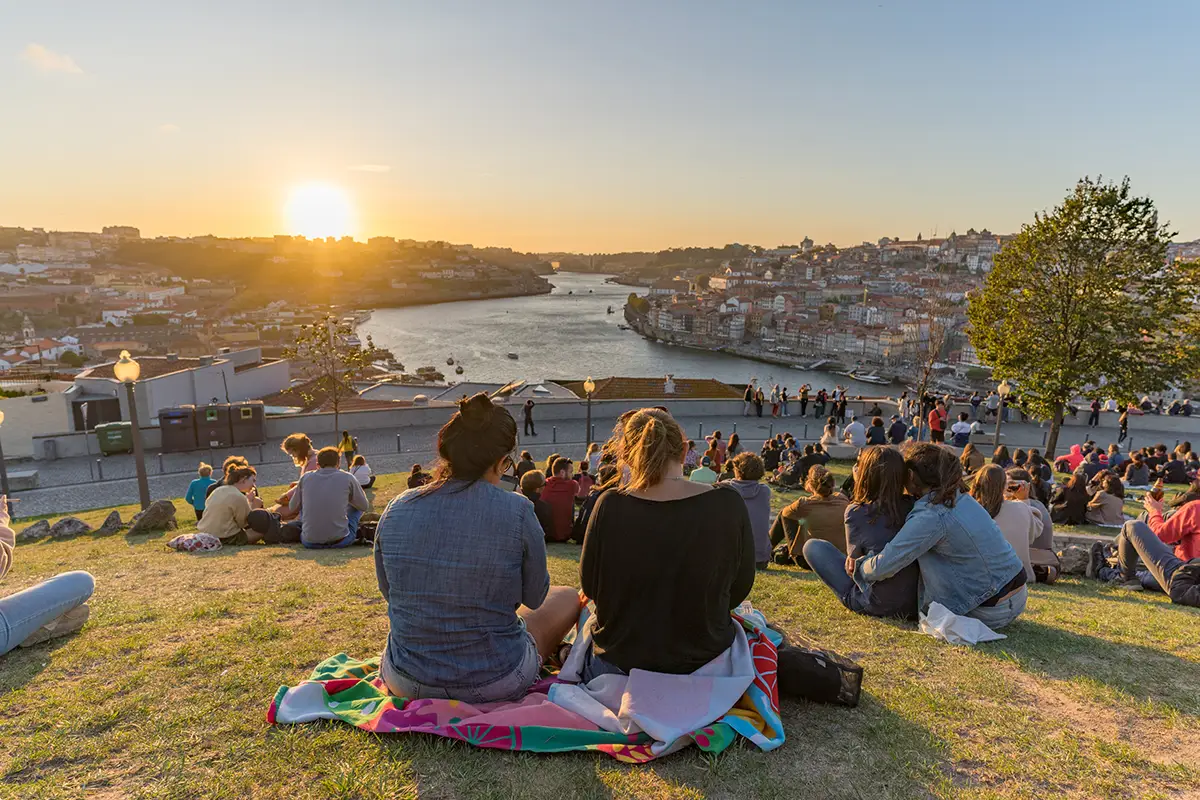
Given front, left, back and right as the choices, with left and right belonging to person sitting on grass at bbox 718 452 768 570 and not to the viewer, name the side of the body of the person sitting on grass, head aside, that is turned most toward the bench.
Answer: left

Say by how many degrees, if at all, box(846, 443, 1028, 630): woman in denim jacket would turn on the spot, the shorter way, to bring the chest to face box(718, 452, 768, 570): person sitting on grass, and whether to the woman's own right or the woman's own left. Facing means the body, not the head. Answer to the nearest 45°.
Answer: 0° — they already face them

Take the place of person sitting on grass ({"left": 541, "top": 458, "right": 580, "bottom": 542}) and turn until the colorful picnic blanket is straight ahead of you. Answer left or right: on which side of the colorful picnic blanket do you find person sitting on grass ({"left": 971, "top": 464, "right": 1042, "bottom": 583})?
left

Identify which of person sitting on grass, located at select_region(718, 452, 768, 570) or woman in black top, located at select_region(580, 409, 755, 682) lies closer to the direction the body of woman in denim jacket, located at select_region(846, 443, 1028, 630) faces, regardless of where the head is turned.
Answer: the person sitting on grass

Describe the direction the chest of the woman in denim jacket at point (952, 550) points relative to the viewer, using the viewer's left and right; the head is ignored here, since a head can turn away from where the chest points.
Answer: facing away from the viewer and to the left of the viewer

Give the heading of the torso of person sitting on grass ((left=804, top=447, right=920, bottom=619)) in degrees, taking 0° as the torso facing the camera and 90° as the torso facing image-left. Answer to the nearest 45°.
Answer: approximately 135°

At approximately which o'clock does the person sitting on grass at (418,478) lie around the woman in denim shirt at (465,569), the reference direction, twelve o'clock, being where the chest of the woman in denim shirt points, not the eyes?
The person sitting on grass is roughly at 12 o'clock from the woman in denim shirt.

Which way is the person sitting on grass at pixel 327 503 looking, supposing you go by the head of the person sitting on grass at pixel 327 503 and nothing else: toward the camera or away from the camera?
away from the camera

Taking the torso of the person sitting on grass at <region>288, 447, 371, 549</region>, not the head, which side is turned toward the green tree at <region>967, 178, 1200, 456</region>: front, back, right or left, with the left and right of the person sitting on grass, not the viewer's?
right

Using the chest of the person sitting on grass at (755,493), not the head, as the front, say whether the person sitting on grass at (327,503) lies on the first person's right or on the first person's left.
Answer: on the first person's left

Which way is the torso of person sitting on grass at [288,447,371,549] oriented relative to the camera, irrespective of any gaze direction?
away from the camera

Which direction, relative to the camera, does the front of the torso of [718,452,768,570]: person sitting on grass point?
away from the camera

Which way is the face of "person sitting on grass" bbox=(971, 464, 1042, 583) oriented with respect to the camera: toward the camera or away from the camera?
away from the camera

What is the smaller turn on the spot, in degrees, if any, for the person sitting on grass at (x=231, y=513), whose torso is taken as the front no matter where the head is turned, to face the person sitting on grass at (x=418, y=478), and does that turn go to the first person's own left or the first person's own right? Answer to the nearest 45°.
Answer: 0° — they already face them

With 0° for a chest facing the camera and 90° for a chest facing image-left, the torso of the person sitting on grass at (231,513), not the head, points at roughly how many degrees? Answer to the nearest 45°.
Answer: approximately 225°

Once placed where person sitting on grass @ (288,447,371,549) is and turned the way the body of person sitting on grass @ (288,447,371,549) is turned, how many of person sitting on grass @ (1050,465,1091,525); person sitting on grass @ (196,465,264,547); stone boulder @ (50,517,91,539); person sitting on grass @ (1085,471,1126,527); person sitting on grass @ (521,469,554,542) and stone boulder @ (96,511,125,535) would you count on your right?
3
